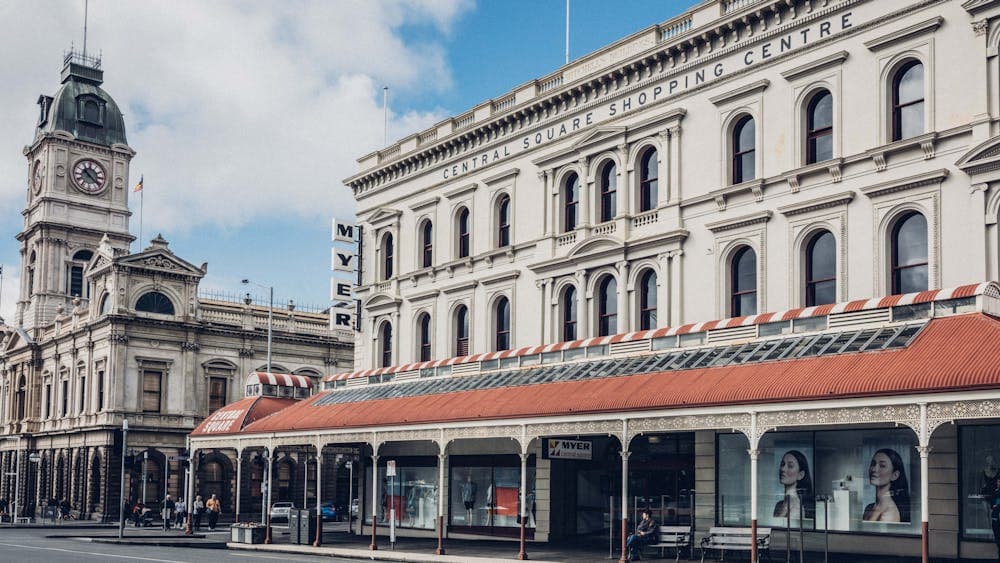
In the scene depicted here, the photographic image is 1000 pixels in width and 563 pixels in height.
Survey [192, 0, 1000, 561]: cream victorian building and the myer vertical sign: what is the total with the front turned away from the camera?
0

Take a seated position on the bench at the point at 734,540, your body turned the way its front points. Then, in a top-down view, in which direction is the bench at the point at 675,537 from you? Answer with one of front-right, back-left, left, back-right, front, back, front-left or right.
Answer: right

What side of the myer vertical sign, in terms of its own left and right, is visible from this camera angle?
front

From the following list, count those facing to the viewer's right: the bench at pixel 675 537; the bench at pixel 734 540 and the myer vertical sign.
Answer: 0

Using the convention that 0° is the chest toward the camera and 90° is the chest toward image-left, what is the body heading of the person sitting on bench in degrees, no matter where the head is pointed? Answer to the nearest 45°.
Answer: approximately 45°

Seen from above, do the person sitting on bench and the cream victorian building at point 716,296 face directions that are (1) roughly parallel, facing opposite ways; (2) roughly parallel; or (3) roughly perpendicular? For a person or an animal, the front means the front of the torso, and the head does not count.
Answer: roughly parallel

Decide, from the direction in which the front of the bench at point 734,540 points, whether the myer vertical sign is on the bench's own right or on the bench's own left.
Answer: on the bench's own right

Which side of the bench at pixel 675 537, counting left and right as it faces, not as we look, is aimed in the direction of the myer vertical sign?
right

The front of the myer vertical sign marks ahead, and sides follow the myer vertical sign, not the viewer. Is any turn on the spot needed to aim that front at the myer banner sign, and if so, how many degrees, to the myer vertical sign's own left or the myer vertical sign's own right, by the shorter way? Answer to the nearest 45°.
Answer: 0° — it already faces it

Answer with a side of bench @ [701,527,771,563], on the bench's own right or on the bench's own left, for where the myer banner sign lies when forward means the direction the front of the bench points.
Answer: on the bench's own right
